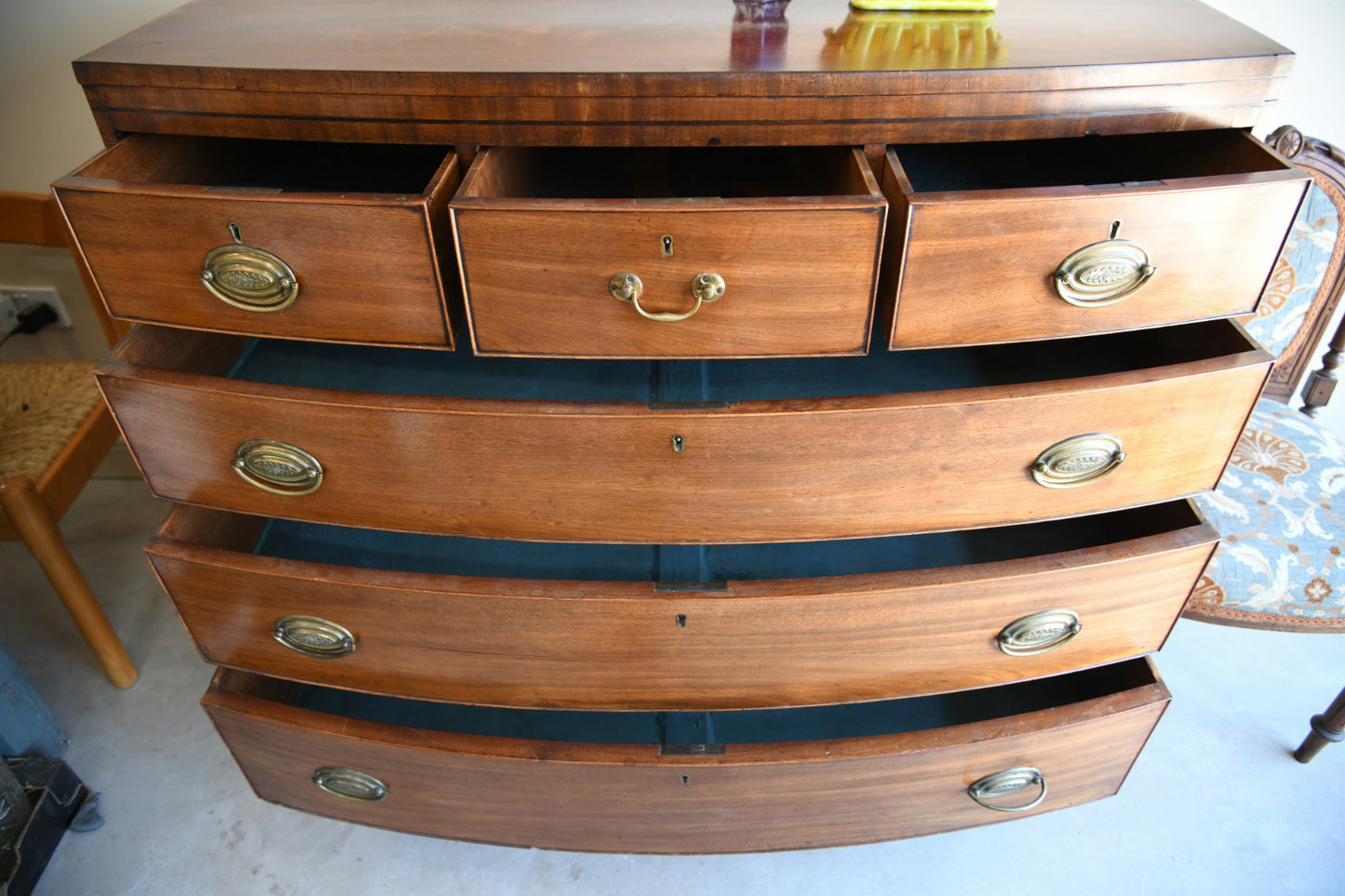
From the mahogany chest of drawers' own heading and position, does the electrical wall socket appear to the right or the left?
on its right

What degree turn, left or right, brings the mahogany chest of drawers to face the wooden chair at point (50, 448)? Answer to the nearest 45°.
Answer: approximately 135° to its right

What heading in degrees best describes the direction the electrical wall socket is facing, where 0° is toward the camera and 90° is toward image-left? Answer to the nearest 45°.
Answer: approximately 0°

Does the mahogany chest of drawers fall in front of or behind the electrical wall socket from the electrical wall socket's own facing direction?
in front

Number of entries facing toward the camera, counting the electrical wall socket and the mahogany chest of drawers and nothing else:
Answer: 2
